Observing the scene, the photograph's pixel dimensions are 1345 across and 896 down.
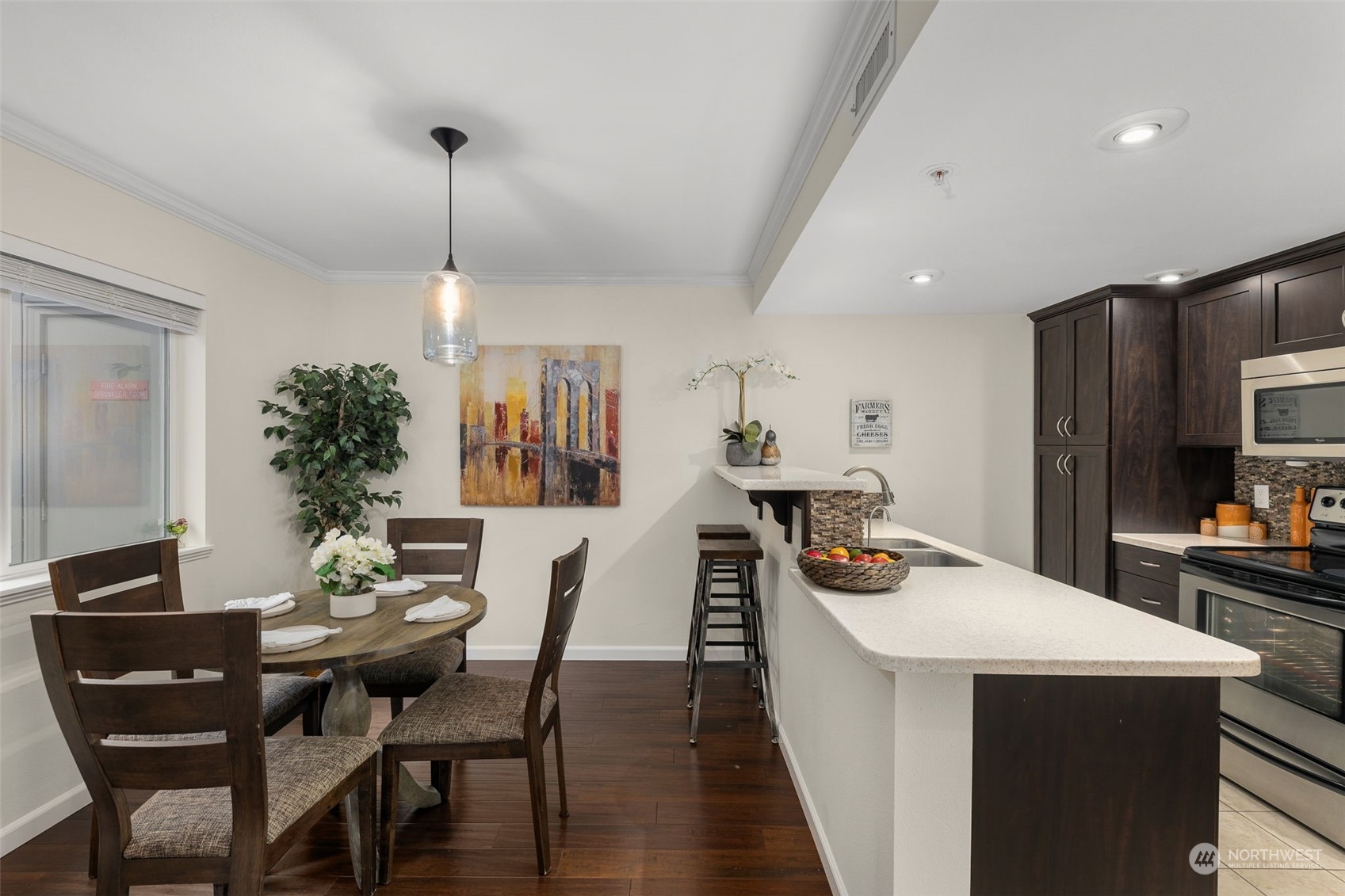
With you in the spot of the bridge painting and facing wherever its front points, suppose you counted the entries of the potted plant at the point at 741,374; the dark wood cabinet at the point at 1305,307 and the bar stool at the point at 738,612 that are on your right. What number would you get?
0

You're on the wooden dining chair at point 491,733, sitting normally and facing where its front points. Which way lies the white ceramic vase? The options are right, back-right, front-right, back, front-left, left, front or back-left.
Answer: front-right

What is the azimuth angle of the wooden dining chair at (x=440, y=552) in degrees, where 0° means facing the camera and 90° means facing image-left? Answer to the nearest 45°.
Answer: approximately 45°

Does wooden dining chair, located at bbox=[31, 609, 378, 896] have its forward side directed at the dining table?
yes

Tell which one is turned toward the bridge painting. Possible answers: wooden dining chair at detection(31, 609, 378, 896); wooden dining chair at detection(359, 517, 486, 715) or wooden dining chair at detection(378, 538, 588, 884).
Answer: wooden dining chair at detection(31, 609, 378, 896)

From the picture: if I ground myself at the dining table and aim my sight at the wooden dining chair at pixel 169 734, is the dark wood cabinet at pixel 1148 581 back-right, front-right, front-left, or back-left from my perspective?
back-left

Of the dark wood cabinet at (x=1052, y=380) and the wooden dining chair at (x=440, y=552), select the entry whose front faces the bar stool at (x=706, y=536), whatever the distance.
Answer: the dark wood cabinet

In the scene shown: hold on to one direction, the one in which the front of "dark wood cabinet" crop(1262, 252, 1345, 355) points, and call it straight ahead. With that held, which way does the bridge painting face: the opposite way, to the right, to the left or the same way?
to the left

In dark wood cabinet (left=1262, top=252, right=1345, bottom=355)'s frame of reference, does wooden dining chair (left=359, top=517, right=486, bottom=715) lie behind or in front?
in front

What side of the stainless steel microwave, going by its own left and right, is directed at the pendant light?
front

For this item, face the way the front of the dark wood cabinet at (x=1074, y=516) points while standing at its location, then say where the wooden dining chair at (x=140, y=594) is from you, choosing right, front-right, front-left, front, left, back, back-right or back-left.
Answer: front

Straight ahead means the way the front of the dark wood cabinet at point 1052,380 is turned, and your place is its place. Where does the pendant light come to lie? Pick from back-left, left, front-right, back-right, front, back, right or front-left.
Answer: front

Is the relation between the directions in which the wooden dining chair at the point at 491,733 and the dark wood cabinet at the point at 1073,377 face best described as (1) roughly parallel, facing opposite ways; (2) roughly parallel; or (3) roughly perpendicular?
roughly parallel

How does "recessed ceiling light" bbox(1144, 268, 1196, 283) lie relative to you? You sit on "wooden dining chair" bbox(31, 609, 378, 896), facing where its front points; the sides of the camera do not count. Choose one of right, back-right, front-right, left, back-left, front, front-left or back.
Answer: front-right

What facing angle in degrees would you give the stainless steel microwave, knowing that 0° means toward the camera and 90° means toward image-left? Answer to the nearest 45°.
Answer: approximately 45°

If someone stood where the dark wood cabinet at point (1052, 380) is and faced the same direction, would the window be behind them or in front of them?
in front

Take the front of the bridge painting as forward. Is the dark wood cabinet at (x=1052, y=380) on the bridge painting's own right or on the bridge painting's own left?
on the bridge painting's own left

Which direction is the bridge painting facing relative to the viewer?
toward the camera

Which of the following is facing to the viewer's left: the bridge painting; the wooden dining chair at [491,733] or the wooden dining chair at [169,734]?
the wooden dining chair at [491,733]

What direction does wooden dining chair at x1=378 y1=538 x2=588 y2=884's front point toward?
to the viewer's left

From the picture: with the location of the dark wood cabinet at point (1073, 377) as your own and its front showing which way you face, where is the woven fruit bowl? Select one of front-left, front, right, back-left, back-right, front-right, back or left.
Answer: front-left

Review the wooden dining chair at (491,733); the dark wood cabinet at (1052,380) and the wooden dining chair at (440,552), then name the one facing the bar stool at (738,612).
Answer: the dark wood cabinet

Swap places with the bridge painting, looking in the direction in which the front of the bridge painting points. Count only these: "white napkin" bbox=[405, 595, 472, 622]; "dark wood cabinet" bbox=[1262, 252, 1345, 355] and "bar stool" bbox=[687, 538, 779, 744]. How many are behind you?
0
